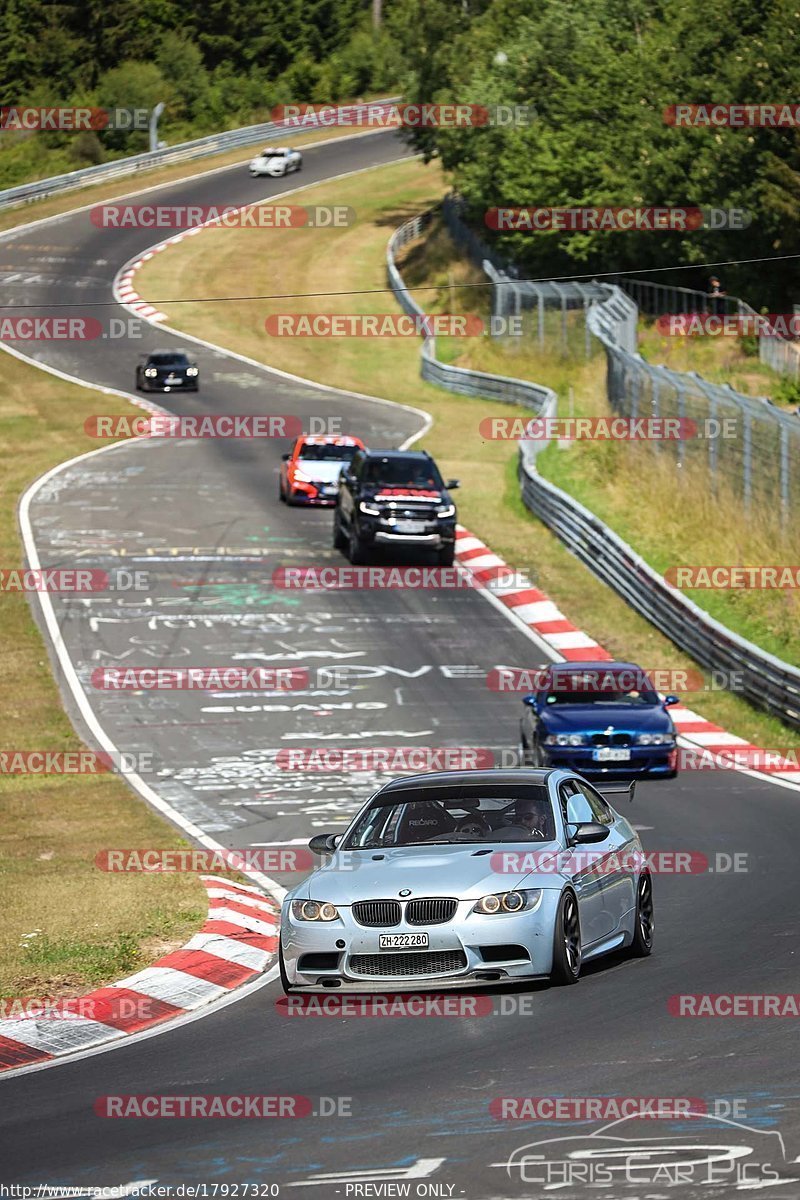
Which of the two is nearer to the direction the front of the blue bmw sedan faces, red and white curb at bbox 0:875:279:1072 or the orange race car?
the red and white curb

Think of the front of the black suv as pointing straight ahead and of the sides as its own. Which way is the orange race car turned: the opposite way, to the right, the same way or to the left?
the same way

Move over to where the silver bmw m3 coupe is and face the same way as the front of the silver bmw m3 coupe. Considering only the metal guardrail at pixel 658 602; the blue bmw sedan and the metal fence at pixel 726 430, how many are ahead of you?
0

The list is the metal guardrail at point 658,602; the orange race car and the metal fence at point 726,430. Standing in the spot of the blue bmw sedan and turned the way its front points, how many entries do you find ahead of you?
0

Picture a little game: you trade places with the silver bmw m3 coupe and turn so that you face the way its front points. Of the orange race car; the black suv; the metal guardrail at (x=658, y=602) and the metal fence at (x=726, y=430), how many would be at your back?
4

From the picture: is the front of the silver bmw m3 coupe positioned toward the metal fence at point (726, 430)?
no

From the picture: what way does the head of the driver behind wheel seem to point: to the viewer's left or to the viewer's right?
to the viewer's left

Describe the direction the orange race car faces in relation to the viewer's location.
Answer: facing the viewer

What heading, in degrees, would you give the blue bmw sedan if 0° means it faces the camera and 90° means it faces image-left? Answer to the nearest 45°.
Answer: approximately 0°

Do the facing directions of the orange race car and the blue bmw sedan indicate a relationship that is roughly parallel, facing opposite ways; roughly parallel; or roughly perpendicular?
roughly parallel

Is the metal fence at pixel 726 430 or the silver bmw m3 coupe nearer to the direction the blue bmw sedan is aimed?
the silver bmw m3 coupe

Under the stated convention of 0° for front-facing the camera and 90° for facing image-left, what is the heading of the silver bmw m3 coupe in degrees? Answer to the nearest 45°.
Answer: approximately 0°

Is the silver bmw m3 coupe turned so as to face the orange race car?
no

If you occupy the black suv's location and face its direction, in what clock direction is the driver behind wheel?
The driver behind wheel is roughly at 12 o'clock from the black suv.

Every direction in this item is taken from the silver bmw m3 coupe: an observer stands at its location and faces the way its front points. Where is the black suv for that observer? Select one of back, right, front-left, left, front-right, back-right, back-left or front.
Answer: back

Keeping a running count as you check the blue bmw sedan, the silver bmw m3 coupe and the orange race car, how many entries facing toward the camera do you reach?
3
